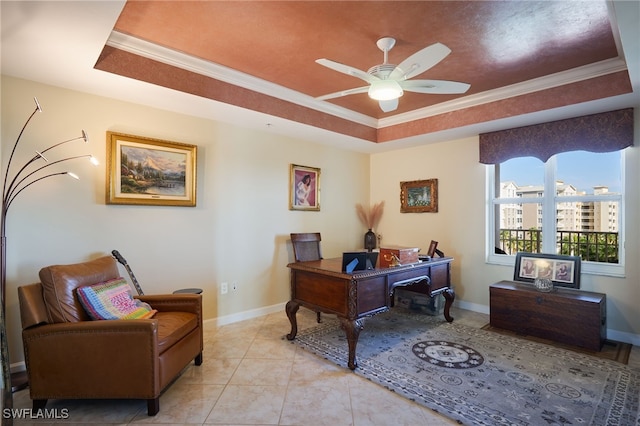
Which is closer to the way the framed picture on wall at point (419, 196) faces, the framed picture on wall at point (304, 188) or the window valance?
the framed picture on wall

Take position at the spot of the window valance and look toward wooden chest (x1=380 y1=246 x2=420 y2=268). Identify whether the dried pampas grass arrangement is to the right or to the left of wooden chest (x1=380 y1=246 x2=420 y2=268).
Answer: right

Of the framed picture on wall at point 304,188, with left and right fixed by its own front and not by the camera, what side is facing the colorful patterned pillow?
right

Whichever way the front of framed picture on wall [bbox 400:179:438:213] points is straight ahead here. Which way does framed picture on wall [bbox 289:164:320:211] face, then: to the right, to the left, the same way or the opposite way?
to the left

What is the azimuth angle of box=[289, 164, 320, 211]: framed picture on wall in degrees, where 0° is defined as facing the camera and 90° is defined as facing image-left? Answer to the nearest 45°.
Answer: approximately 315°

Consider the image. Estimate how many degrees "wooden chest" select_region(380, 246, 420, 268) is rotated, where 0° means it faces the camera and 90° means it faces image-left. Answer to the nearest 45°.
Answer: approximately 315°

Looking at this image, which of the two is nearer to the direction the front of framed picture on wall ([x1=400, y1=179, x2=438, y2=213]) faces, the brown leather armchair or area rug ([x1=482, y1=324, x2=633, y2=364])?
the brown leather armchair

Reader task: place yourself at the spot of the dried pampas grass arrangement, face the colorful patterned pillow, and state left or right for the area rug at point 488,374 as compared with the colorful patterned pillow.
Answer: left

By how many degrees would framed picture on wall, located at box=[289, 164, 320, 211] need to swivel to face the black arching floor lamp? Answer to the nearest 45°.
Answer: approximately 90° to its right

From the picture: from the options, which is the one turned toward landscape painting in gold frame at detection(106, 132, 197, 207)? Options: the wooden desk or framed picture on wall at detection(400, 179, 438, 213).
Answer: the framed picture on wall
